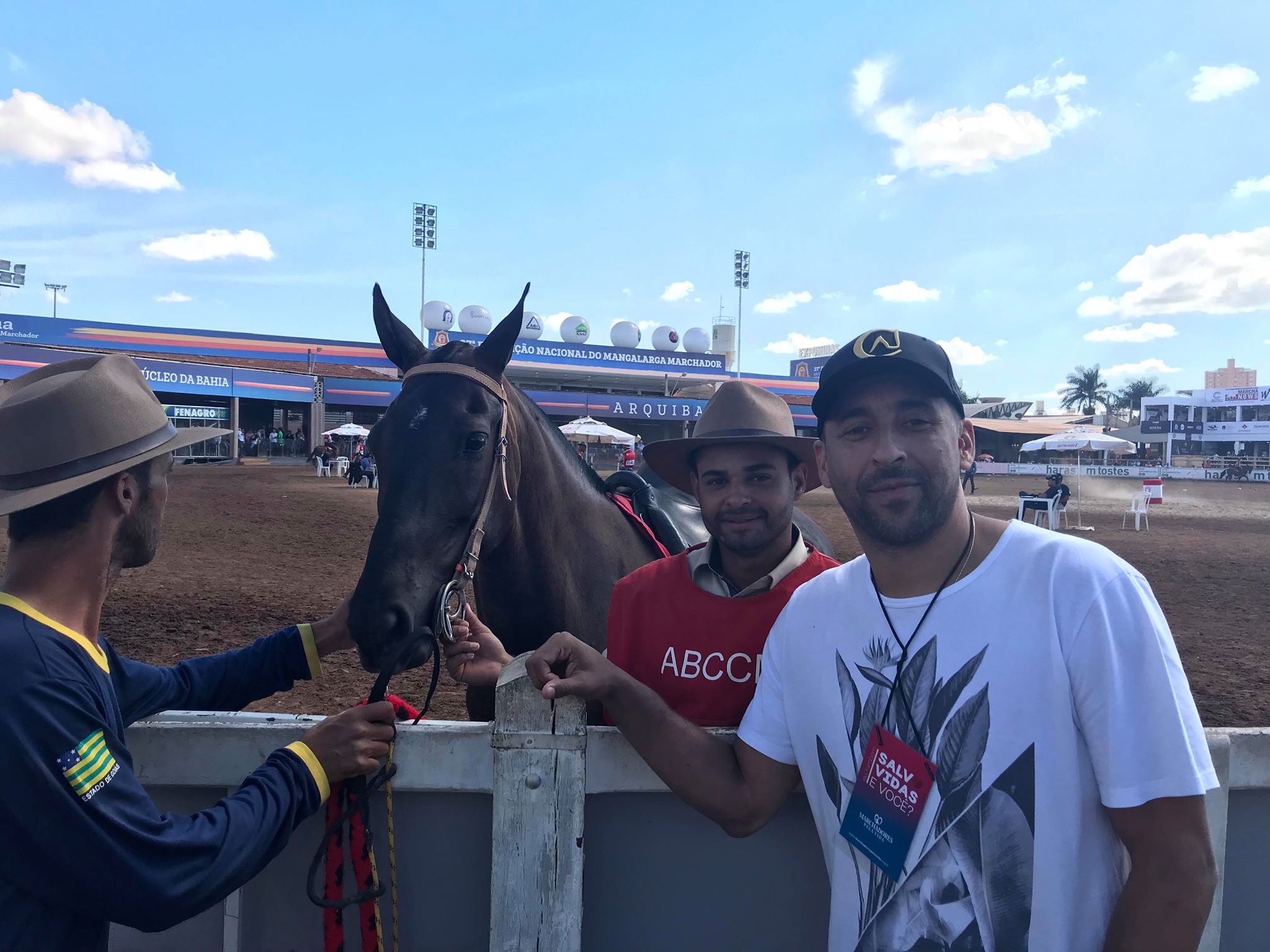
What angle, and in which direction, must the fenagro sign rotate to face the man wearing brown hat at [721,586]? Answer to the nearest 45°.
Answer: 0° — it already faces them

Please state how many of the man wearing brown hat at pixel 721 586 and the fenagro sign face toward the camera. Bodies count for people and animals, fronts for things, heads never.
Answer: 2

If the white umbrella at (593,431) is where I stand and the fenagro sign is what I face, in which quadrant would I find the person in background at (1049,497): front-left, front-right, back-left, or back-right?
back-left

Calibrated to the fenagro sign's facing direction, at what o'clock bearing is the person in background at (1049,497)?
The person in background is roughly at 11 o'clock from the fenagro sign.

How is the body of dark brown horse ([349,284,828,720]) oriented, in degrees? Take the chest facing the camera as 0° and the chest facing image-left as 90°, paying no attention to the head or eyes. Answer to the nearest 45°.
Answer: approximately 45°

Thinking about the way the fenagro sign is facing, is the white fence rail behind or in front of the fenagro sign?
in front
